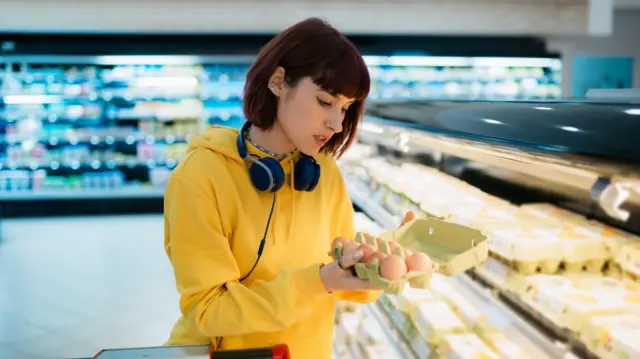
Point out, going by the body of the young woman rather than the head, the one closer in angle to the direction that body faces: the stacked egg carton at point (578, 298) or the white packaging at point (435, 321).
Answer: the stacked egg carton

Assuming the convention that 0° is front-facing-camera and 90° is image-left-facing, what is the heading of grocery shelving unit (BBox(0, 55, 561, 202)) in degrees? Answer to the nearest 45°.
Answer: approximately 0°

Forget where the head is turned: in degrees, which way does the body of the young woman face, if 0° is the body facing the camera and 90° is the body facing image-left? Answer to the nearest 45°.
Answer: approximately 315°

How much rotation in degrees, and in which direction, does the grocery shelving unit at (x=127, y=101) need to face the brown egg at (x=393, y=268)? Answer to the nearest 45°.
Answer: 0° — it already faces it
